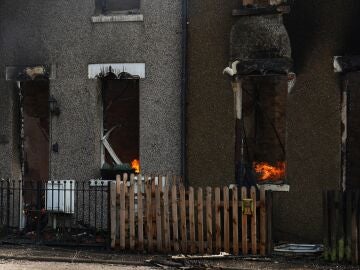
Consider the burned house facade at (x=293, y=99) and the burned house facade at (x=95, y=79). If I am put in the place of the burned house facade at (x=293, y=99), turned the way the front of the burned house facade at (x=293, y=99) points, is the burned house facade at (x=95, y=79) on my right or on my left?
on my right

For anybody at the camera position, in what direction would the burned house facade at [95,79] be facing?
facing the viewer

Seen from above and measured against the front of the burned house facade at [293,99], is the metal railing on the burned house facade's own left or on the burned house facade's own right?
on the burned house facade's own right

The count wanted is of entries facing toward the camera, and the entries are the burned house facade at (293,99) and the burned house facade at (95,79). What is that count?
2

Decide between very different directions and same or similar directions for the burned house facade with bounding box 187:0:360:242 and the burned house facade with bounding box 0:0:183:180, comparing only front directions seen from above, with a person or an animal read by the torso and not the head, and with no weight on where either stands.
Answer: same or similar directions

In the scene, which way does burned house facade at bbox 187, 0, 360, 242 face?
toward the camera

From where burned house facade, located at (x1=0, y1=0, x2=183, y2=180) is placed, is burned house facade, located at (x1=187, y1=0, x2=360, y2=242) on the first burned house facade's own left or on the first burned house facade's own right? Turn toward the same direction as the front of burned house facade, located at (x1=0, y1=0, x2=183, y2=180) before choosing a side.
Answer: on the first burned house facade's own left

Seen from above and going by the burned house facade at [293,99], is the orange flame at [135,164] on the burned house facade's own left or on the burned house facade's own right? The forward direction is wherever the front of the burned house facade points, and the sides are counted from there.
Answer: on the burned house facade's own right
